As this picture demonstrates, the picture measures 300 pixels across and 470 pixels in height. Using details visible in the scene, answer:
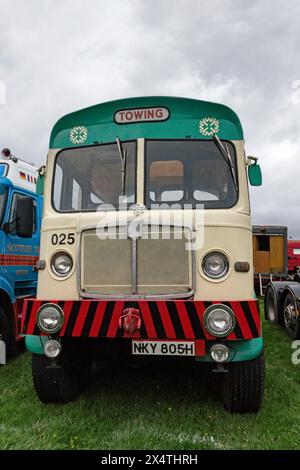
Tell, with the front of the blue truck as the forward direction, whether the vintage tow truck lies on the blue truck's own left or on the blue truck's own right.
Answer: on the blue truck's own left

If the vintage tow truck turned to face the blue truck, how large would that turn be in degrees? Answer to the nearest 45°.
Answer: approximately 135° to its right

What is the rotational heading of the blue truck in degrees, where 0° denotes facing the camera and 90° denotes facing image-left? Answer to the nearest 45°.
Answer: approximately 45°
